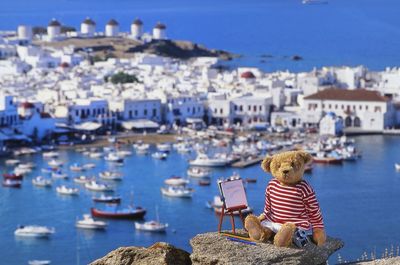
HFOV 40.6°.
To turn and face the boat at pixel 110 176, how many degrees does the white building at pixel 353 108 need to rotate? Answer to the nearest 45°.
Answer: approximately 45° to its right

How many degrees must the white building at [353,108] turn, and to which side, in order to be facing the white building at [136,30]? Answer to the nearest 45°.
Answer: approximately 135° to its right

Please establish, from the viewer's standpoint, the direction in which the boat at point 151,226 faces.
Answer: facing to the right of the viewer

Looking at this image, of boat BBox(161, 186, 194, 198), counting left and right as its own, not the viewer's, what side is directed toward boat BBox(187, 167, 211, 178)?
right

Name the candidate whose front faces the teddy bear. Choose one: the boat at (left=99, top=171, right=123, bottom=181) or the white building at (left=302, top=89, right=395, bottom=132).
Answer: the white building

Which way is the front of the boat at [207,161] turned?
to the viewer's right

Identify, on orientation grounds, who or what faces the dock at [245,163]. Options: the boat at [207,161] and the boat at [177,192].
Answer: the boat at [207,161]
